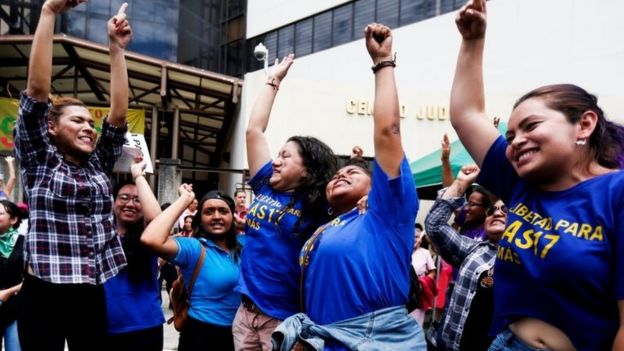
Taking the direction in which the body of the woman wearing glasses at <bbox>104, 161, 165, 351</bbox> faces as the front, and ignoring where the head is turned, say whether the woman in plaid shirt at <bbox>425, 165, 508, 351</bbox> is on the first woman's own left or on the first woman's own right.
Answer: on the first woman's own left

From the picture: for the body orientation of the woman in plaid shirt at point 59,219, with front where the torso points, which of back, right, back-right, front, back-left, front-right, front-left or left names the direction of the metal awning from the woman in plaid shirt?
back-left

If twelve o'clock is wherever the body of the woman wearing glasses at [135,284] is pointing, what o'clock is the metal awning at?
The metal awning is roughly at 6 o'clock from the woman wearing glasses.

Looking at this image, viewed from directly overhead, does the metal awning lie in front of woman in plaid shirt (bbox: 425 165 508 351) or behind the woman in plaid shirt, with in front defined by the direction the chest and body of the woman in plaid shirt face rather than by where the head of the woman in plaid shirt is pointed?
behind

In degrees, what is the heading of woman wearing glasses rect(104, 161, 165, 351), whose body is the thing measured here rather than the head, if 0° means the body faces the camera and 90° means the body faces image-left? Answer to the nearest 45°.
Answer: approximately 0°

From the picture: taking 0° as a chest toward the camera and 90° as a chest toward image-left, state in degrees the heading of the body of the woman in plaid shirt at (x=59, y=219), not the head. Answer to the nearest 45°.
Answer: approximately 315°

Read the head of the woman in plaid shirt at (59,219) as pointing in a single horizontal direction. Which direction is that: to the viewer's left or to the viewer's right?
to the viewer's right

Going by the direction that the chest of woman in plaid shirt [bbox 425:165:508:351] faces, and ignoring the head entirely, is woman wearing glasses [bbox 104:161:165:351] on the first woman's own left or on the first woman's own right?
on the first woman's own right

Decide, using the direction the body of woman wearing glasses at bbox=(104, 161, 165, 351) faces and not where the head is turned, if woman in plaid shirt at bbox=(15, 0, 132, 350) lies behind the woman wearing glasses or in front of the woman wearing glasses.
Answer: in front
